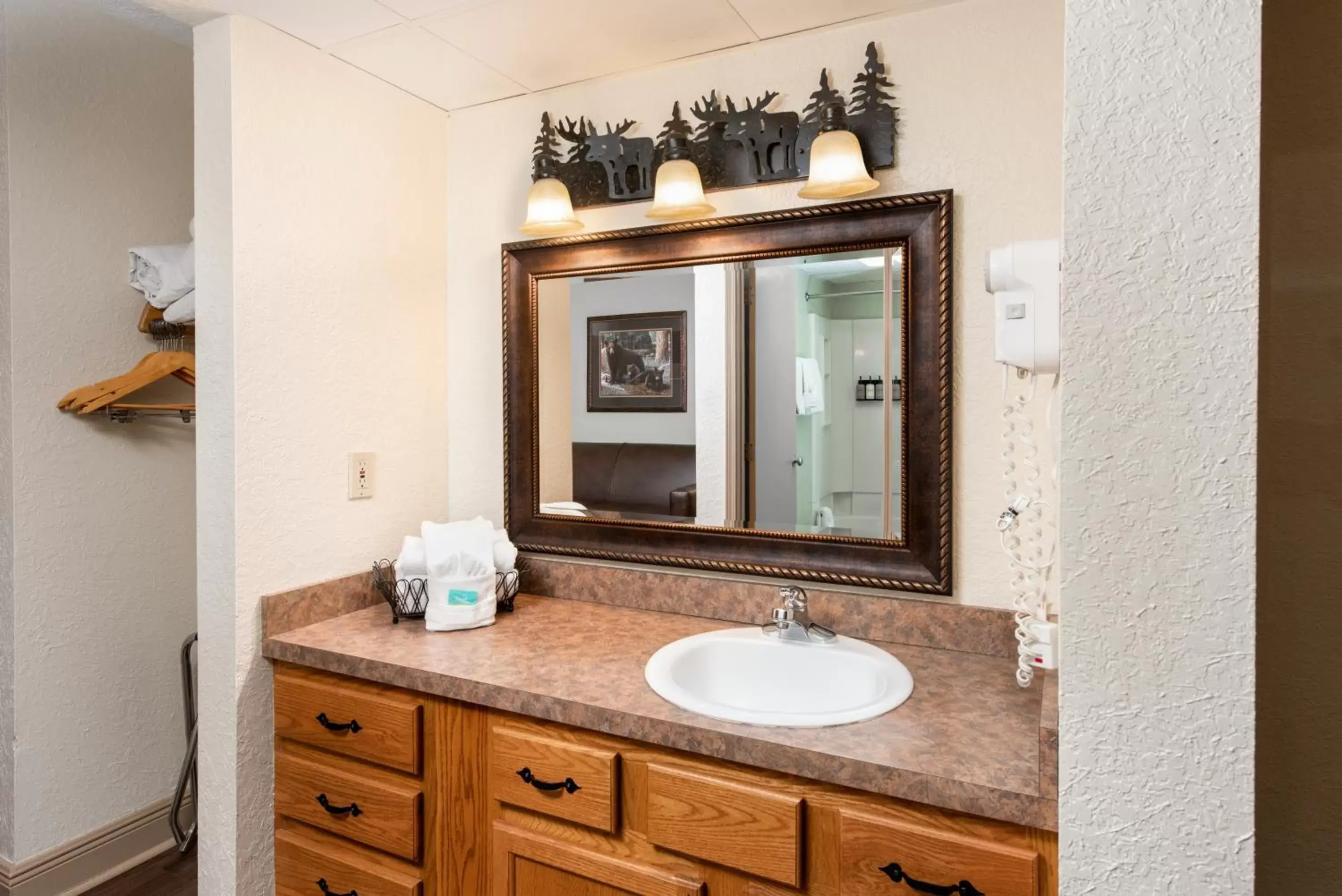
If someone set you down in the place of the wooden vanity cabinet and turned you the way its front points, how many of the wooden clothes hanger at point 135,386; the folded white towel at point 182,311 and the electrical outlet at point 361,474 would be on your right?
3

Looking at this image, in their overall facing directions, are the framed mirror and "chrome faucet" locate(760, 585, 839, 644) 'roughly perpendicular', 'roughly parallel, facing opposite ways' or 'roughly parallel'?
roughly parallel

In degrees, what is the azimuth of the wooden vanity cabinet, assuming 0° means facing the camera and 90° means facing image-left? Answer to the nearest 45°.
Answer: approximately 45°

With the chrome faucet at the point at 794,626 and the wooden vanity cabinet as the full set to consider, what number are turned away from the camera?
0

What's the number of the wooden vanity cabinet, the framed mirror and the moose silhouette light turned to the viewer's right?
0

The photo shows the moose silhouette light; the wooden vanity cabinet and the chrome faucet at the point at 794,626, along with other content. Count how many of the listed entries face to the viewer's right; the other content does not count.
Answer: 0

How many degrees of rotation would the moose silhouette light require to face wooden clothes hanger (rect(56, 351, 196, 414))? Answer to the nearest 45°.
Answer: approximately 45° to its right

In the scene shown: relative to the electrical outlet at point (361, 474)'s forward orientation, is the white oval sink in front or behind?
in front

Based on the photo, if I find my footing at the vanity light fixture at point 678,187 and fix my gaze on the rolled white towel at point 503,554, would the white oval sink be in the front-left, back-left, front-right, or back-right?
back-left

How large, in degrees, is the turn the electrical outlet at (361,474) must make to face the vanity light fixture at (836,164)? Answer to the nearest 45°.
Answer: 0° — it already faces it
